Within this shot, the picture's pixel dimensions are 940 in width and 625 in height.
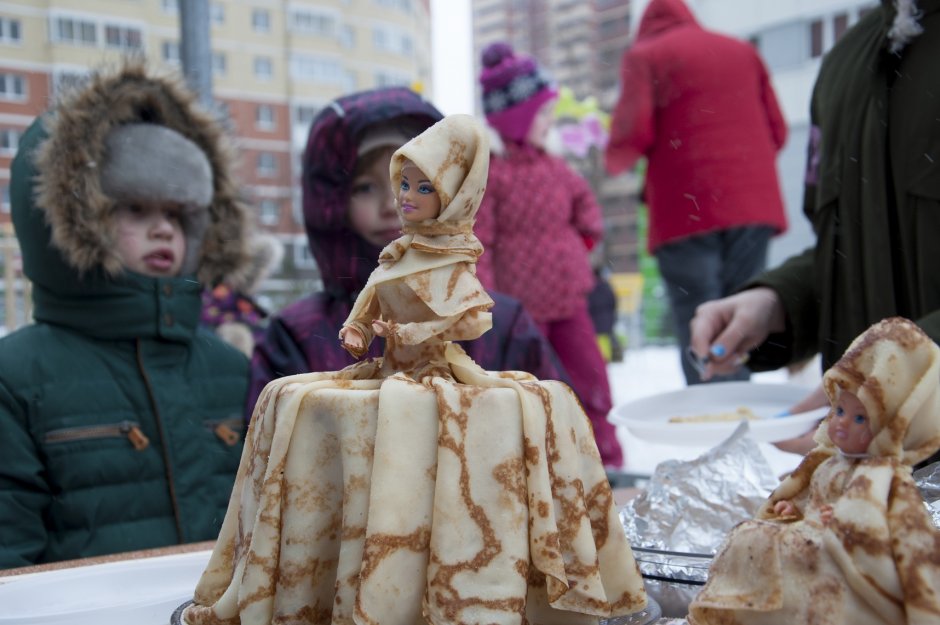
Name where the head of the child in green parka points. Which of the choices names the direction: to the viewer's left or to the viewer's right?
to the viewer's right

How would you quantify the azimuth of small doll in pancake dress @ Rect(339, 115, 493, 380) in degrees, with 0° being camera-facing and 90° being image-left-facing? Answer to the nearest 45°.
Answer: approximately 45°

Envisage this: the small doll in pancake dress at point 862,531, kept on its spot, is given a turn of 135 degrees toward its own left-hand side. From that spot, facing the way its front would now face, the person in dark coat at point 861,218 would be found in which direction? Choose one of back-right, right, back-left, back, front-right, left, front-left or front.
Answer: left

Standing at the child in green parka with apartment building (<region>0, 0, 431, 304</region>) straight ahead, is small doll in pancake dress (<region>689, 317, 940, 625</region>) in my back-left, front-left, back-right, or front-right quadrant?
back-right

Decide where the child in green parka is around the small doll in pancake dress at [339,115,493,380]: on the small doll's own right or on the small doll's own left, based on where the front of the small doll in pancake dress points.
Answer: on the small doll's own right

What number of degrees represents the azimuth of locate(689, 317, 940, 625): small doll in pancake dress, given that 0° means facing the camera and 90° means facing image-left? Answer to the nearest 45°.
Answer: approximately 45°
